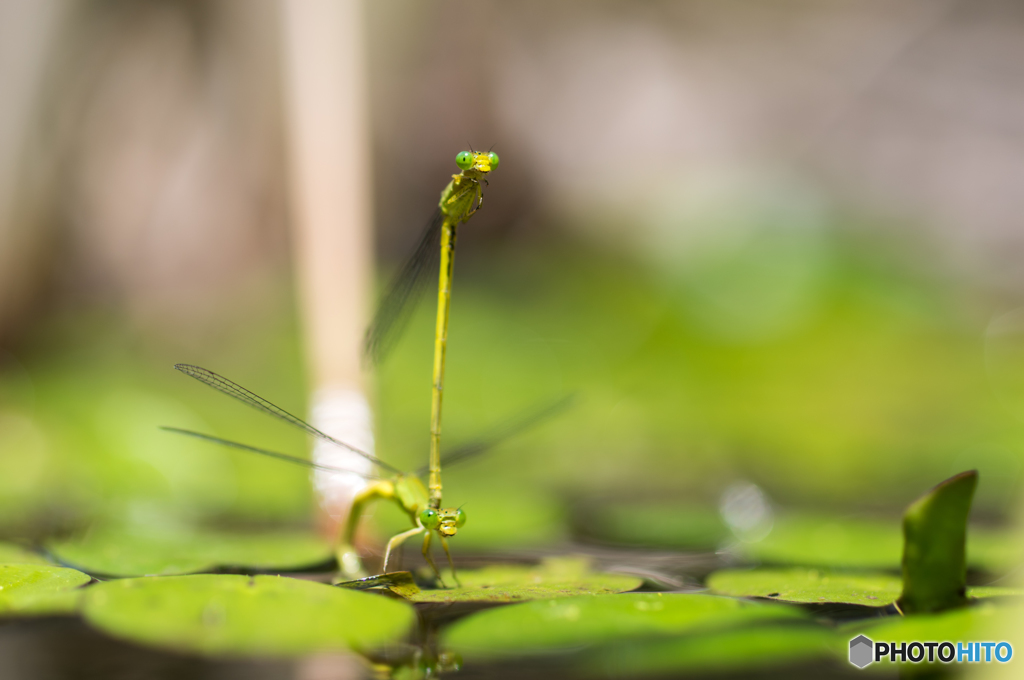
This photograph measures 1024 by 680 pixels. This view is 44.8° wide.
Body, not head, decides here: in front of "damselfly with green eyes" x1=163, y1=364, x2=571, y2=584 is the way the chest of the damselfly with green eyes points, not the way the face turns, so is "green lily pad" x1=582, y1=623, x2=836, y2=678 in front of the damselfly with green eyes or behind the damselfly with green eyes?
in front

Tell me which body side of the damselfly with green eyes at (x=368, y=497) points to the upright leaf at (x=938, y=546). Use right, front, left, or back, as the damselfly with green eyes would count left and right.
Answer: front

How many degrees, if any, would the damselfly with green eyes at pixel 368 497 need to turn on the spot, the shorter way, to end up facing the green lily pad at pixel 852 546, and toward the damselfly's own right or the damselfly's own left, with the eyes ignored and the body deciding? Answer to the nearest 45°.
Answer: approximately 45° to the damselfly's own left

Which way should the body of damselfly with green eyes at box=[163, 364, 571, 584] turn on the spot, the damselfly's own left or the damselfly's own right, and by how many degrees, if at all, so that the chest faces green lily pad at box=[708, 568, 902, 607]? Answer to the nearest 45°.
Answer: approximately 45° to the damselfly's own left

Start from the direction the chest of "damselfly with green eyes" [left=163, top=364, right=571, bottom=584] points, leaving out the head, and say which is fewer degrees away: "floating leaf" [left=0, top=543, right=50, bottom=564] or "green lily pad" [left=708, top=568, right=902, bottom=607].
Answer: the green lily pad

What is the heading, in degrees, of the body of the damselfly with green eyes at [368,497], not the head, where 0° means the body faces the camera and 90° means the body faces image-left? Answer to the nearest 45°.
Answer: approximately 315°
